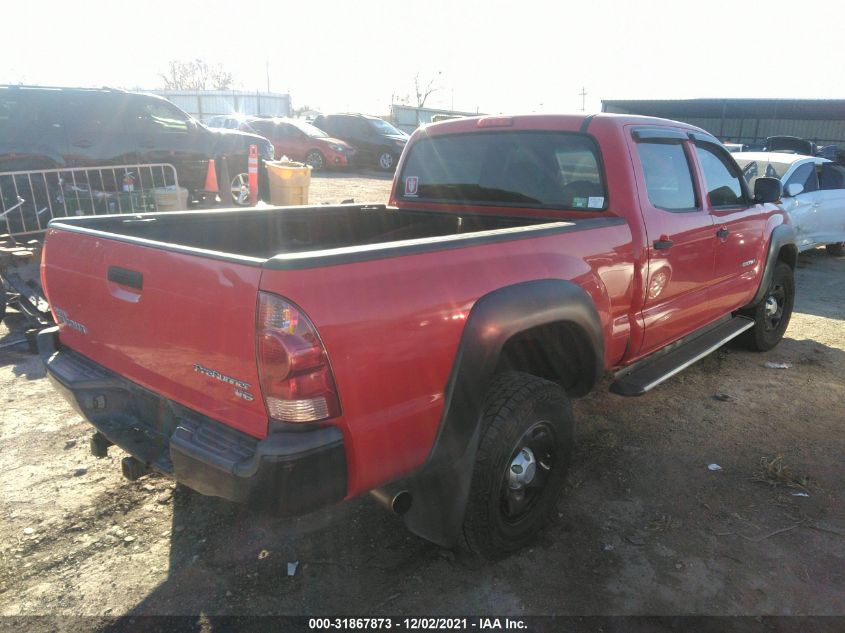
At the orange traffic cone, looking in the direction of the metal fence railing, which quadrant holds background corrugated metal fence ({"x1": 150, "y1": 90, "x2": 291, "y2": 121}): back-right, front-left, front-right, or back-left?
back-right

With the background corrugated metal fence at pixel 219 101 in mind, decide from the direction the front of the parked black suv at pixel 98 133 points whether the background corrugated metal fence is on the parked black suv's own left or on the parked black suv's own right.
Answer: on the parked black suv's own left

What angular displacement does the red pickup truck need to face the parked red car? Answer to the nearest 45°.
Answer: approximately 45° to its left

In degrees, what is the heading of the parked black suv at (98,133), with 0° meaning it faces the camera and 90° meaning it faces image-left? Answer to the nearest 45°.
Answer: approximately 270°

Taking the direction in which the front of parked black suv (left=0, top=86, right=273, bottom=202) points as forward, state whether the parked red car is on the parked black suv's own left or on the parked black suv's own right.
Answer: on the parked black suv's own left

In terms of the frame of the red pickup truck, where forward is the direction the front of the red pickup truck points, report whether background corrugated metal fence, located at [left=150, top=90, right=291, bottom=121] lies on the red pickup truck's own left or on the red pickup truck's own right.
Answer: on the red pickup truck's own left

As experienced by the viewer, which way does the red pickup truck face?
facing away from the viewer and to the right of the viewer
